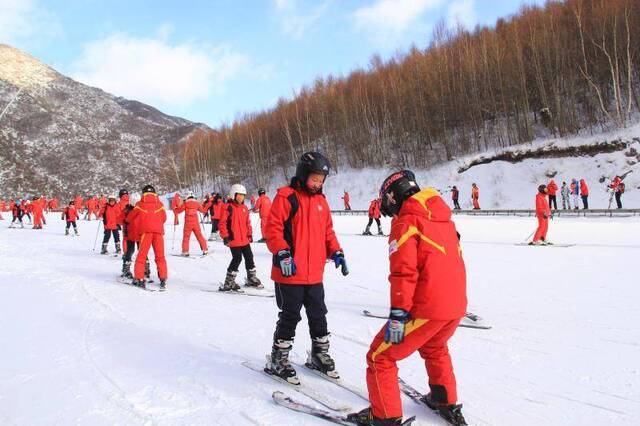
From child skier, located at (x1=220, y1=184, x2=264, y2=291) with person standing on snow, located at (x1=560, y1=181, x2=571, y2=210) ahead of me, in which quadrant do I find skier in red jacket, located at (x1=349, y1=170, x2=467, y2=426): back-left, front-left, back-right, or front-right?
back-right

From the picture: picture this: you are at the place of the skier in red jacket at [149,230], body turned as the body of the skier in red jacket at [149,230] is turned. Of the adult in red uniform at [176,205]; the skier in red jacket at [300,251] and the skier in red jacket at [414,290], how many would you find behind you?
2

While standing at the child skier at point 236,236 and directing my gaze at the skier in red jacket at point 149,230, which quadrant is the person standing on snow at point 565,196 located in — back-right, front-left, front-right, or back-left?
back-right

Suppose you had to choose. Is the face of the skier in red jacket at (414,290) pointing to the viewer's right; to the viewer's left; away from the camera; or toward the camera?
to the viewer's left

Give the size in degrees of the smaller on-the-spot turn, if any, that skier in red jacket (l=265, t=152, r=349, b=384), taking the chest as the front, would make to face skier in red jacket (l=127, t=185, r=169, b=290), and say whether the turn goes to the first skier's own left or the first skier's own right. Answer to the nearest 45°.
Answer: approximately 180°

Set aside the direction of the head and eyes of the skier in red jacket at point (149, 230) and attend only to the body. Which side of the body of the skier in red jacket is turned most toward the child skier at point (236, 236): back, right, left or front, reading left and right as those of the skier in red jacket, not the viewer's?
right

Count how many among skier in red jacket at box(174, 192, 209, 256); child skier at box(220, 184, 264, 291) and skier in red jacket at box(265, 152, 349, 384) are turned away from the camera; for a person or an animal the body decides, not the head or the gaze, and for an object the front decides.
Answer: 1

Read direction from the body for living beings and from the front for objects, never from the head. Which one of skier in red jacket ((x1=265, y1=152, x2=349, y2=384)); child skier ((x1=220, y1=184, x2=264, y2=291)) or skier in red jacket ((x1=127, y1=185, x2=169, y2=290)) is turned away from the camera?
skier in red jacket ((x1=127, y1=185, x2=169, y2=290))

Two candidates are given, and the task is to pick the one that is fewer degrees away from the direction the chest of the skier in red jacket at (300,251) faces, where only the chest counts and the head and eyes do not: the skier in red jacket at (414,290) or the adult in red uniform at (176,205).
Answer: the skier in red jacket

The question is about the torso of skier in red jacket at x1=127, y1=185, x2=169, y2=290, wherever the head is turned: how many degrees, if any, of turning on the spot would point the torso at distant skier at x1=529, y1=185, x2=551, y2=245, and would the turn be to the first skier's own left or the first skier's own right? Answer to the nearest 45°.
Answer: approximately 90° to the first skier's own right

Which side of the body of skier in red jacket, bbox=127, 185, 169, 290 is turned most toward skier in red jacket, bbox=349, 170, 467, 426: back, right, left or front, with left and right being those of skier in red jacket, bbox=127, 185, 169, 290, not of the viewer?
back

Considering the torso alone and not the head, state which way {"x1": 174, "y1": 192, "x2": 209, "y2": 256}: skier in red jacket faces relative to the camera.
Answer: away from the camera

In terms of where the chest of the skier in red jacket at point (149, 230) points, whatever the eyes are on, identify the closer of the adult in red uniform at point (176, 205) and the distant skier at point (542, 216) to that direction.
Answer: the adult in red uniform

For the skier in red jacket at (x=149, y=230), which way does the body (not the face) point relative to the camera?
away from the camera

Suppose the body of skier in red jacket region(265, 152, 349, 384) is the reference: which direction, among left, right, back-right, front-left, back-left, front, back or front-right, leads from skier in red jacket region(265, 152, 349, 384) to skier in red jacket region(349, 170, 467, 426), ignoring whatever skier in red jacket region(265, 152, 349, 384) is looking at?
front
